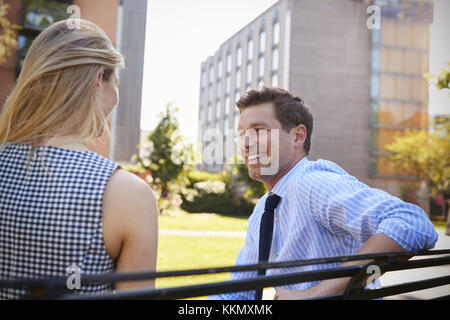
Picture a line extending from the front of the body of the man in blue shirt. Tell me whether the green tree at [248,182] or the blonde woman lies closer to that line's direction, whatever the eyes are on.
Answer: the blonde woman

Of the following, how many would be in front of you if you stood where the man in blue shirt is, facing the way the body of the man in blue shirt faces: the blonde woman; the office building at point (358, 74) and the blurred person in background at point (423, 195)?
1

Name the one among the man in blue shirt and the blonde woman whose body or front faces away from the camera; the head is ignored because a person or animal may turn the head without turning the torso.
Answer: the blonde woman

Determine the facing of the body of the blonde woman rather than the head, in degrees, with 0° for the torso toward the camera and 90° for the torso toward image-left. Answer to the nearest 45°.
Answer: approximately 180°

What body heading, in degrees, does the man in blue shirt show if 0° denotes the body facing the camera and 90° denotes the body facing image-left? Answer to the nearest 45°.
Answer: approximately 45°

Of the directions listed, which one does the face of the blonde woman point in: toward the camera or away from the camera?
away from the camera

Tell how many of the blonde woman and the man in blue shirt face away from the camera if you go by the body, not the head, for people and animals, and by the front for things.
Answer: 1

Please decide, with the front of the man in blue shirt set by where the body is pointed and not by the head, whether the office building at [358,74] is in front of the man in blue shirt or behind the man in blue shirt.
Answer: behind
